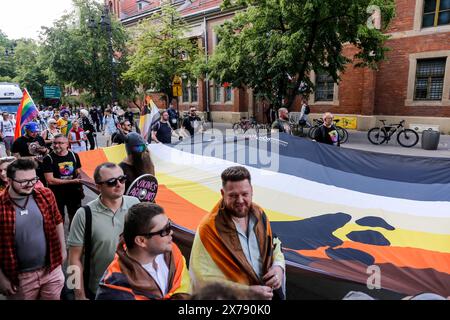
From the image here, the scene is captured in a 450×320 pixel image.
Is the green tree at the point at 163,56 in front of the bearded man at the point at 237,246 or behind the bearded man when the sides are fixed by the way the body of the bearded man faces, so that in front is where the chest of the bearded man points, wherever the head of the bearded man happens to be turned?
behind

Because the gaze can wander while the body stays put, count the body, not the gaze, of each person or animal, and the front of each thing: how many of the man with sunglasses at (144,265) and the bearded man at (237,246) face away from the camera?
0

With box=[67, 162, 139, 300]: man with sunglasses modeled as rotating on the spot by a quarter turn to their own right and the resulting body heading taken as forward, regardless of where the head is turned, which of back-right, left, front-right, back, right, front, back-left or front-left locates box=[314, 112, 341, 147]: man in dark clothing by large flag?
back

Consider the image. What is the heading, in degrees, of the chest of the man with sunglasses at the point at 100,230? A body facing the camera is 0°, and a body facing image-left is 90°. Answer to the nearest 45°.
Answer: approximately 315°

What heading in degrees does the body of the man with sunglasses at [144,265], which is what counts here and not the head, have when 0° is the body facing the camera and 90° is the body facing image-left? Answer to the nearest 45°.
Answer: approximately 315°

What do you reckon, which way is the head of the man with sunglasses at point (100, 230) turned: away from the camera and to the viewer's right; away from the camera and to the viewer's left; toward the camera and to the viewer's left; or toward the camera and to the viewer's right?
toward the camera and to the viewer's right

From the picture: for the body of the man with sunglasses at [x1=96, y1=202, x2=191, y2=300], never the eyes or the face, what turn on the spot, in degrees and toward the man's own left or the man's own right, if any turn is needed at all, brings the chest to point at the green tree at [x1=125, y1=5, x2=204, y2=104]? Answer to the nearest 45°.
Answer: approximately 135° to the man's own left

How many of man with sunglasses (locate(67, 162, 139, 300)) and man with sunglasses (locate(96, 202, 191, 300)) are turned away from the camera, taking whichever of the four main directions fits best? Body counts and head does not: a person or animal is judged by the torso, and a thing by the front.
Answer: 0

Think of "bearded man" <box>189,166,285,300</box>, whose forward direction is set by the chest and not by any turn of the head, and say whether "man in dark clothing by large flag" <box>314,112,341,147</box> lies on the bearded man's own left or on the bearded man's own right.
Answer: on the bearded man's own left

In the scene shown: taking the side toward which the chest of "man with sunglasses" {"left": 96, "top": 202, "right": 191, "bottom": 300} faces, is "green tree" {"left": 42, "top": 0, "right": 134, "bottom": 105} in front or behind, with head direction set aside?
behind

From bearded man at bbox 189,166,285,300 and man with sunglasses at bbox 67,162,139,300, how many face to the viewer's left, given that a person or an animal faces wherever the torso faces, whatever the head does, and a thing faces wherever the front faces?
0
